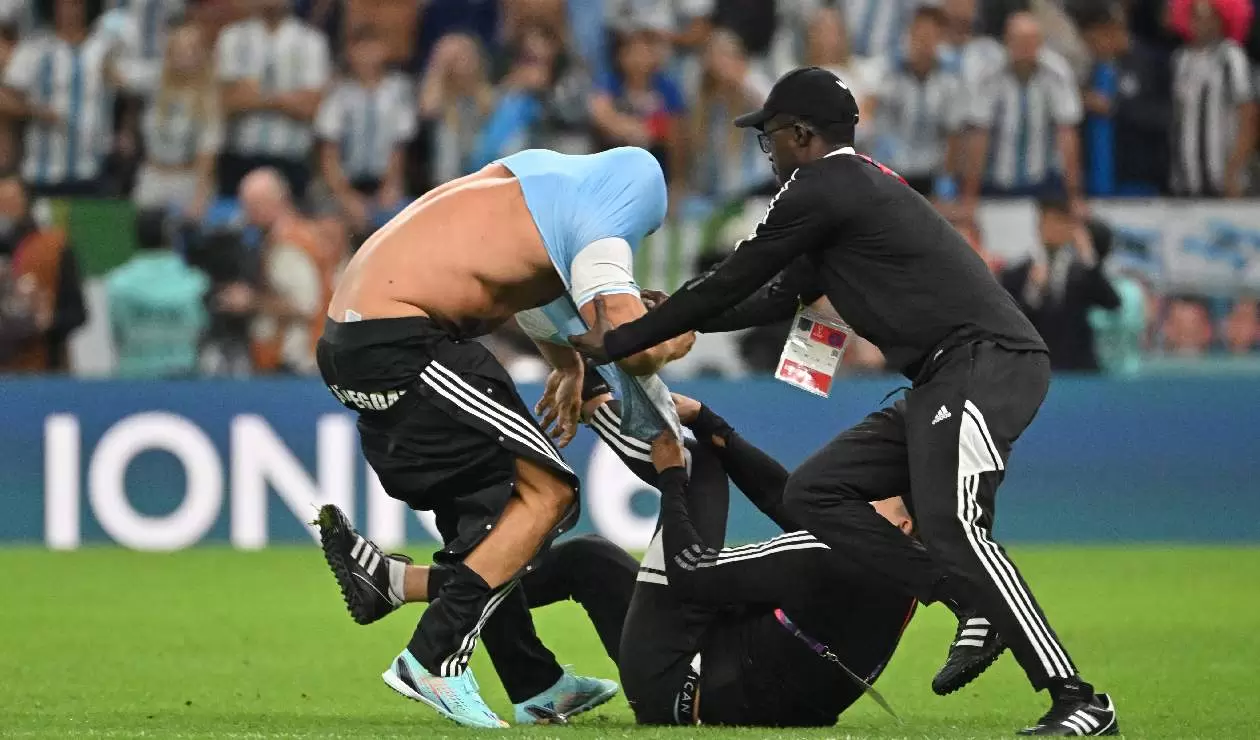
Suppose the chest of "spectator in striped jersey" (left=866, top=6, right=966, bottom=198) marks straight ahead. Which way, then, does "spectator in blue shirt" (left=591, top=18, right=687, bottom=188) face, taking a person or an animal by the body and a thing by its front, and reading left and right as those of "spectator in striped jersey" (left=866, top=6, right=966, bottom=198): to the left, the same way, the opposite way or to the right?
the same way

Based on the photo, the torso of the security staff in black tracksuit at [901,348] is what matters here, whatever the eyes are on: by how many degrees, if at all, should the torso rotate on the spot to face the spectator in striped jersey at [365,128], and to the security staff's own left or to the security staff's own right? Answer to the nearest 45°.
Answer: approximately 45° to the security staff's own right

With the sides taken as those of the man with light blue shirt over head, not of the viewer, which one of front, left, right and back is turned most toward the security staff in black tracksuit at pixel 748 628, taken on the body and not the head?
front

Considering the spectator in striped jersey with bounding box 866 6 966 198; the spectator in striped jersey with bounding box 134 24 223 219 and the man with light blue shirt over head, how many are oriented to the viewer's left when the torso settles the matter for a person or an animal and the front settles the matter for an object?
0

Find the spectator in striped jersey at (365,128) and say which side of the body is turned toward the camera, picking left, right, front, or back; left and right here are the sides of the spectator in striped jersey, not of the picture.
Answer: front

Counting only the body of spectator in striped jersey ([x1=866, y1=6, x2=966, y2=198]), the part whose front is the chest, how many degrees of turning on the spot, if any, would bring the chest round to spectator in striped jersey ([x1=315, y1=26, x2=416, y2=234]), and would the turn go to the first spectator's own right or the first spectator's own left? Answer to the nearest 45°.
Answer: approximately 90° to the first spectator's own right

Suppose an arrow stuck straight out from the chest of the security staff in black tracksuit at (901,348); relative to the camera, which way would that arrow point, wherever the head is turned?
to the viewer's left

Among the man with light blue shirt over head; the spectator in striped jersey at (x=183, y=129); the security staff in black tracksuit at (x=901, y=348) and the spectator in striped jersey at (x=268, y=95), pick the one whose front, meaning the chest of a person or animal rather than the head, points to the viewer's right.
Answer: the man with light blue shirt over head

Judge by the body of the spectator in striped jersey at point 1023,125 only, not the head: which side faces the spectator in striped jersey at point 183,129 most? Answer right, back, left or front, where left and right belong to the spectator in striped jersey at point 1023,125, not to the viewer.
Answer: right

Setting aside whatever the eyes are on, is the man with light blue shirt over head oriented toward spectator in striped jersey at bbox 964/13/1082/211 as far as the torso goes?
no

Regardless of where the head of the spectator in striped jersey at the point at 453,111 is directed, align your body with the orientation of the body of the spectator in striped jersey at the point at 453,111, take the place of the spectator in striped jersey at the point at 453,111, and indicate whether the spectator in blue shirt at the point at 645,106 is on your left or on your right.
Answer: on your left

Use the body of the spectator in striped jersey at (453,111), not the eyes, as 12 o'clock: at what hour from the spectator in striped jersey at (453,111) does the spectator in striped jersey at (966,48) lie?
the spectator in striped jersey at (966,48) is roughly at 9 o'clock from the spectator in striped jersey at (453,111).

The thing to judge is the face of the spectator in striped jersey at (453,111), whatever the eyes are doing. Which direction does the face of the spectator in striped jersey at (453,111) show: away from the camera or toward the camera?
toward the camera

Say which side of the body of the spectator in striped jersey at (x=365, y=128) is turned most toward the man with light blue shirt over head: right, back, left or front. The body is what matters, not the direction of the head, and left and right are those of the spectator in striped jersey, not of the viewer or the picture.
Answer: front

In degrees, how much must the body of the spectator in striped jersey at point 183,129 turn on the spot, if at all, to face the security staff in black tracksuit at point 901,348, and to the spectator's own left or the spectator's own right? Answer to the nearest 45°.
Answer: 0° — they already face them

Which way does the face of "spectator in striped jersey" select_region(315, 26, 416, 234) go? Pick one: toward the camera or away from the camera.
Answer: toward the camera

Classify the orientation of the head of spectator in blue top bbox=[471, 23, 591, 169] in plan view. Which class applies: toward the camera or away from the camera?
toward the camera

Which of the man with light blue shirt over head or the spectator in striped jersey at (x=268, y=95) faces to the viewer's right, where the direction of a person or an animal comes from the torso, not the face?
the man with light blue shirt over head

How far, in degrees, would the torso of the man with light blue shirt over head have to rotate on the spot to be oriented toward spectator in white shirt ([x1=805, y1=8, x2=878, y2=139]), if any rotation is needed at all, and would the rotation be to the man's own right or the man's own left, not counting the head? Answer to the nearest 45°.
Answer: approximately 90° to the man's own left

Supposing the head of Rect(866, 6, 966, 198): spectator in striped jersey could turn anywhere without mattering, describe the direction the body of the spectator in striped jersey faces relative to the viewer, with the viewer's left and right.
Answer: facing the viewer
